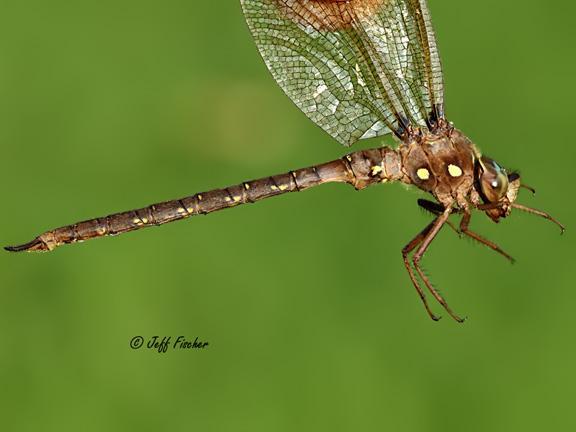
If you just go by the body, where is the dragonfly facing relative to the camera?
to the viewer's right
